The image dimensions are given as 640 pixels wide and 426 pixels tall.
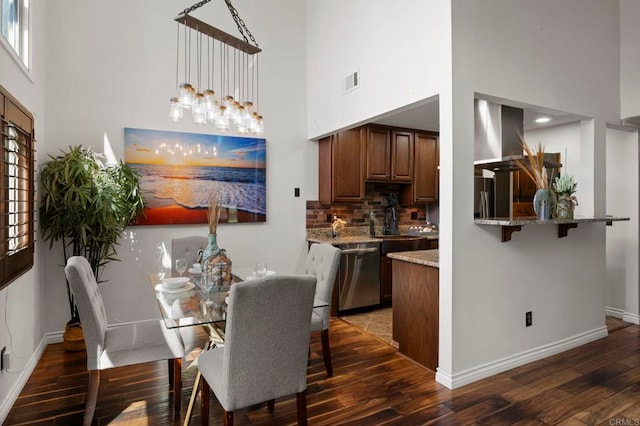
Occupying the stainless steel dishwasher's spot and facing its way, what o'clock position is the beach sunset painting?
The beach sunset painting is roughly at 4 o'clock from the stainless steel dishwasher.

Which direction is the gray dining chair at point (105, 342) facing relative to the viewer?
to the viewer's right

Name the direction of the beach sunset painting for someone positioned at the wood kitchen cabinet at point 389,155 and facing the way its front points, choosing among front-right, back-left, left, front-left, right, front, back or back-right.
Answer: right

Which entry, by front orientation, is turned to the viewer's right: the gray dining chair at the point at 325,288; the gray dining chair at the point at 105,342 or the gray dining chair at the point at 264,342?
the gray dining chair at the point at 105,342

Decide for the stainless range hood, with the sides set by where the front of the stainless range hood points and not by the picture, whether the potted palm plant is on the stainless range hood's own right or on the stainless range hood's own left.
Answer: on the stainless range hood's own right

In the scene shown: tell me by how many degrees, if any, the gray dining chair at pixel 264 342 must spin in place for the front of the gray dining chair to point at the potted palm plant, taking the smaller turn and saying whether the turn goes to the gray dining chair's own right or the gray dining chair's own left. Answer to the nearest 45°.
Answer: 0° — it already faces it

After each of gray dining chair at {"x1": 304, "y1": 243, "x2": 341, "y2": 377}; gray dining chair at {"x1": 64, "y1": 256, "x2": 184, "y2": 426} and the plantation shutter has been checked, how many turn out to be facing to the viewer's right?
2

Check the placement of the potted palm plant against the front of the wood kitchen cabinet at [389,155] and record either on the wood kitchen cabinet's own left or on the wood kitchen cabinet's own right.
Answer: on the wood kitchen cabinet's own right

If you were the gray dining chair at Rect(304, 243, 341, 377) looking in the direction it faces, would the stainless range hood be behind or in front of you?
behind

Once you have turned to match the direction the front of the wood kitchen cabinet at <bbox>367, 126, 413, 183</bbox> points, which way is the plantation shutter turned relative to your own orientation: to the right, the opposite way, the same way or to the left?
to the left

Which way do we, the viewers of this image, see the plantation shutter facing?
facing to the right of the viewer

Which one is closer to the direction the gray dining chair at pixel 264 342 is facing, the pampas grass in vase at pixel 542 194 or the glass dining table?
the glass dining table

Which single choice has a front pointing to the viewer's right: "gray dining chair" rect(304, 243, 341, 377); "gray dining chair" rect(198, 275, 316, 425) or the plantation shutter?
the plantation shutter

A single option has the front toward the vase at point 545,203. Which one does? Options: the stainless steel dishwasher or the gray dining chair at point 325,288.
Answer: the stainless steel dishwasher
